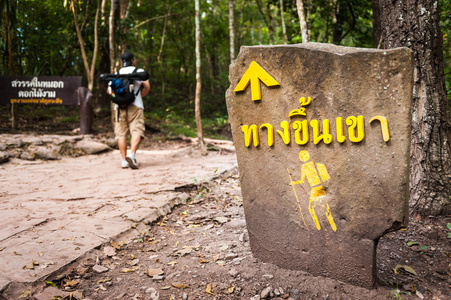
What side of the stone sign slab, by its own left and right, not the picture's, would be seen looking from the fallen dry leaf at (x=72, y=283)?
right

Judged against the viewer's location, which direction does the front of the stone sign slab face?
facing the viewer

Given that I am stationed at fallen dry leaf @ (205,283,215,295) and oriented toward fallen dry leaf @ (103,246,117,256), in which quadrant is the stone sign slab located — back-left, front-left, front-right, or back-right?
back-right

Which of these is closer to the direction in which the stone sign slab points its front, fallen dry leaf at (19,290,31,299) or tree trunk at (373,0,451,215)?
the fallen dry leaf
